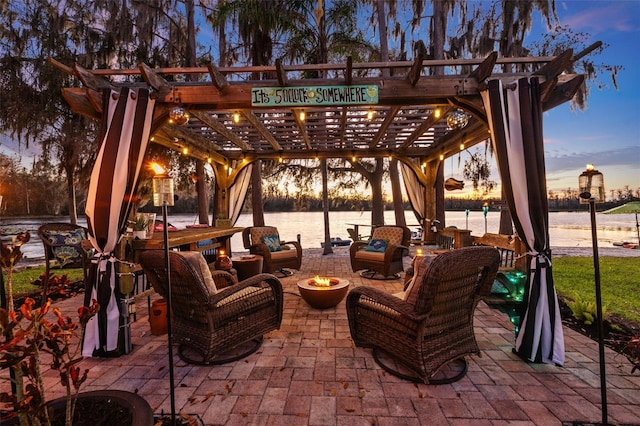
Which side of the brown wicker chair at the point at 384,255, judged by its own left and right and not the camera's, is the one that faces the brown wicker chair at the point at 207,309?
front

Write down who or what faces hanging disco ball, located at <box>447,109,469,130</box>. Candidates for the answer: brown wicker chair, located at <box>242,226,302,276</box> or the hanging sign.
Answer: the brown wicker chair

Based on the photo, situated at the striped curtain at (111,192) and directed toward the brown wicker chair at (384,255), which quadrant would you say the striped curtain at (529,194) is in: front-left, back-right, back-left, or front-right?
front-right

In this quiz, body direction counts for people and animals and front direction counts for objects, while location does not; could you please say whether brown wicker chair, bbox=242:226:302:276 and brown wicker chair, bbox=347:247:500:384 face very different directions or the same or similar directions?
very different directions

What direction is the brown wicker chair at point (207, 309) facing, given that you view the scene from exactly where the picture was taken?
facing away from the viewer and to the right of the viewer

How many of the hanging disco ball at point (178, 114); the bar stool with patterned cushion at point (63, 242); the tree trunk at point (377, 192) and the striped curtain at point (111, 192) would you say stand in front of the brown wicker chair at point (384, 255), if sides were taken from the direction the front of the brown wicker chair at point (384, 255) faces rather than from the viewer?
3

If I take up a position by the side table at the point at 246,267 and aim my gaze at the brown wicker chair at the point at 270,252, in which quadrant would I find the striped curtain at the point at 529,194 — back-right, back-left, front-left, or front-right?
back-right

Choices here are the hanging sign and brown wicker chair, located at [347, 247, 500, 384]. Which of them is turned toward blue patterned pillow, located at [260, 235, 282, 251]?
the brown wicker chair

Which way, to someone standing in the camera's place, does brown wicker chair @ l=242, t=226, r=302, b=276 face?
facing the viewer and to the right of the viewer

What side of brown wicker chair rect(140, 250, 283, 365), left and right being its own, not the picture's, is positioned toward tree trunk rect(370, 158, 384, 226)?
front

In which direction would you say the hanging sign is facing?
toward the camera

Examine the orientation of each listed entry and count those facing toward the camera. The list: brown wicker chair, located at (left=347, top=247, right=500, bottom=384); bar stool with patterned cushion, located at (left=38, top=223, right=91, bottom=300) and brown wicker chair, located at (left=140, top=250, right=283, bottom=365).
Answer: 1

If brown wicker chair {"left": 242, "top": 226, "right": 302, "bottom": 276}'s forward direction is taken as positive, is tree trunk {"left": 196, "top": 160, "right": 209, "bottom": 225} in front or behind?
behind

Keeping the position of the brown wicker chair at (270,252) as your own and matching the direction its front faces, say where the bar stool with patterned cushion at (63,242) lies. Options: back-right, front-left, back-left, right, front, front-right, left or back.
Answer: right

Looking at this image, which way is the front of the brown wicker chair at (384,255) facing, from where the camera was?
facing the viewer and to the left of the viewer

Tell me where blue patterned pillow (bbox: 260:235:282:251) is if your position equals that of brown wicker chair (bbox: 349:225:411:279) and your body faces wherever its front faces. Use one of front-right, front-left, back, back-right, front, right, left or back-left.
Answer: front-right

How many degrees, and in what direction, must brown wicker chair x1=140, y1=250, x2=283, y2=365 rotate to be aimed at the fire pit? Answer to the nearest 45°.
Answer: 0° — it already faces it

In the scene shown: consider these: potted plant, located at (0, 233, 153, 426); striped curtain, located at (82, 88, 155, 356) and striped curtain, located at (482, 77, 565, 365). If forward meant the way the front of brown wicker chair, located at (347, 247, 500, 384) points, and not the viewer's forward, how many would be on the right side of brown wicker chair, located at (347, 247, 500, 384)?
1
